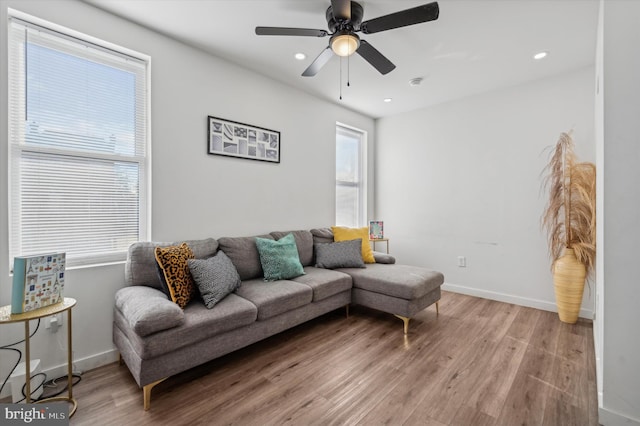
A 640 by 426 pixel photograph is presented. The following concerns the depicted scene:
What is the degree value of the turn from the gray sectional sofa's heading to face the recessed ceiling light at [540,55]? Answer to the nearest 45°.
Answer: approximately 45° to its left

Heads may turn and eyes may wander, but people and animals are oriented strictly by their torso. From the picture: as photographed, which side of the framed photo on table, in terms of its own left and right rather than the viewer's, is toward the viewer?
front

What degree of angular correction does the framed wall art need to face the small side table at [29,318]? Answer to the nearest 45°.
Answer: approximately 90° to its right

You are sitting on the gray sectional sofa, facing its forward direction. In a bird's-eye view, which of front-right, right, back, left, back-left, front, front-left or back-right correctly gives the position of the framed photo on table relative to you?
left

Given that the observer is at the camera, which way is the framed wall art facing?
facing the viewer and to the right of the viewer

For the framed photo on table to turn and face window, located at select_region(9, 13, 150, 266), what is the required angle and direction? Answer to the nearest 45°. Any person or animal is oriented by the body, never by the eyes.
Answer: approximately 45° to its right

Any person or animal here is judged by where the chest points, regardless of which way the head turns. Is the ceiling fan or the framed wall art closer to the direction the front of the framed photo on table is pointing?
the ceiling fan

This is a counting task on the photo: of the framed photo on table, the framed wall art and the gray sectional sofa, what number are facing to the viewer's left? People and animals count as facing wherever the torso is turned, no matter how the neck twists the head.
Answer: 0

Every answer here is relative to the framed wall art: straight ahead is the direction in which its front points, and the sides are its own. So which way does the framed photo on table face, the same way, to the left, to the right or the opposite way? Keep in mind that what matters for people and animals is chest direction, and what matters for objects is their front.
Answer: to the right

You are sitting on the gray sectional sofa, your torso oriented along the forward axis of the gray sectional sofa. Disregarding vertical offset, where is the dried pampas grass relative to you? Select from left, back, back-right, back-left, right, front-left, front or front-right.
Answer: front-left

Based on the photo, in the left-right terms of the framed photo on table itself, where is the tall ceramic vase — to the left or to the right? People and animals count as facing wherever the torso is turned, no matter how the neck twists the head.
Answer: on its left

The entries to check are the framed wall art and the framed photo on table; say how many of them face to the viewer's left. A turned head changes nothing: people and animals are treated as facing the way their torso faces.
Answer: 0

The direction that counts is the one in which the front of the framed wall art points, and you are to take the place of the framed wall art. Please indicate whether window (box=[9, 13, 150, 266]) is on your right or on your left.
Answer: on your right
